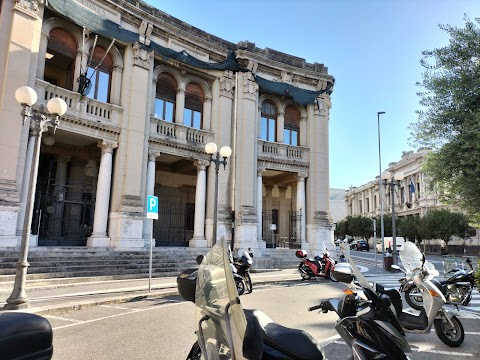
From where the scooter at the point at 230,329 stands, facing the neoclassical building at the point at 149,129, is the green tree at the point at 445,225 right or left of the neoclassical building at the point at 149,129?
right

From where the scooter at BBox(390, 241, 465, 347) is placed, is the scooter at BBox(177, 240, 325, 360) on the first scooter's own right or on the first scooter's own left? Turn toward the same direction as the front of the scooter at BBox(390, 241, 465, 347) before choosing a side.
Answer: on the first scooter's own right

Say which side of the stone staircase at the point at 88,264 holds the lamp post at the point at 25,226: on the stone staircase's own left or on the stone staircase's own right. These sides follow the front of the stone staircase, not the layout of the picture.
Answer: on the stone staircase's own right

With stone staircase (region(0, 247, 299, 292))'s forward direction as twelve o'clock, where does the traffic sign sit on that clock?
The traffic sign is roughly at 12 o'clock from the stone staircase.

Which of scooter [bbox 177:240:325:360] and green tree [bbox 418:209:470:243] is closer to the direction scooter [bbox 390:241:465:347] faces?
the scooter

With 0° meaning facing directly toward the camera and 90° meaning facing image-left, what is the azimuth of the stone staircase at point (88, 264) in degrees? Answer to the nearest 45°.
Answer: approximately 315°
